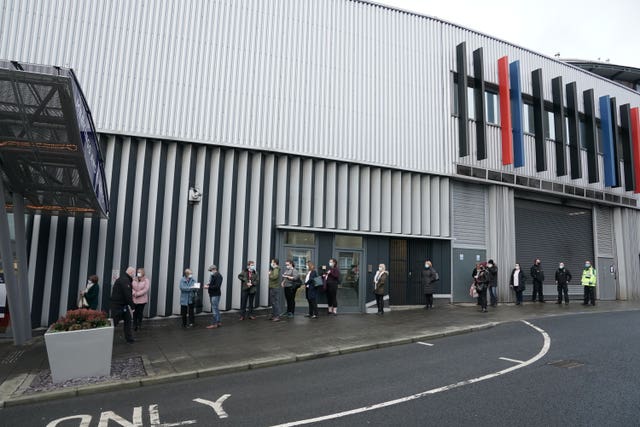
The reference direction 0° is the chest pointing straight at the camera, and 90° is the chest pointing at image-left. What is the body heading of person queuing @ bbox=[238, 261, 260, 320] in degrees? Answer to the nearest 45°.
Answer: approximately 0°

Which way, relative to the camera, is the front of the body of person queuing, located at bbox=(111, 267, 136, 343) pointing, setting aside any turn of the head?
to the viewer's right

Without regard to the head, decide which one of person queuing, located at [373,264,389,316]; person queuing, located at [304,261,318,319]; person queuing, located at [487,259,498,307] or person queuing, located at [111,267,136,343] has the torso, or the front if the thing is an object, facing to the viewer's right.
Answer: person queuing, located at [111,267,136,343]

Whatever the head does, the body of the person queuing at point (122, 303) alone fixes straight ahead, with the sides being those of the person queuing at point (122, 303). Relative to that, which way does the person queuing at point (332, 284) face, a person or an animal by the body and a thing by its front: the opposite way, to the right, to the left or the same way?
the opposite way

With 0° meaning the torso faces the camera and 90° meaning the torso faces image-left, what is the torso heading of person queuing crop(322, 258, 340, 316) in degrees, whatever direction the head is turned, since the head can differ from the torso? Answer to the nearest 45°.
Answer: approximately 45°

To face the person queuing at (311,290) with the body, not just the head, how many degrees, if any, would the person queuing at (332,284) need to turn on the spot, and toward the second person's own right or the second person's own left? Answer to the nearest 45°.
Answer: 0° — they already face them

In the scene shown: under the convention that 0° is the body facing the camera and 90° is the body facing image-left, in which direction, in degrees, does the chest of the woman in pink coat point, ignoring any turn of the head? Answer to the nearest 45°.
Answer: approximately 45°
